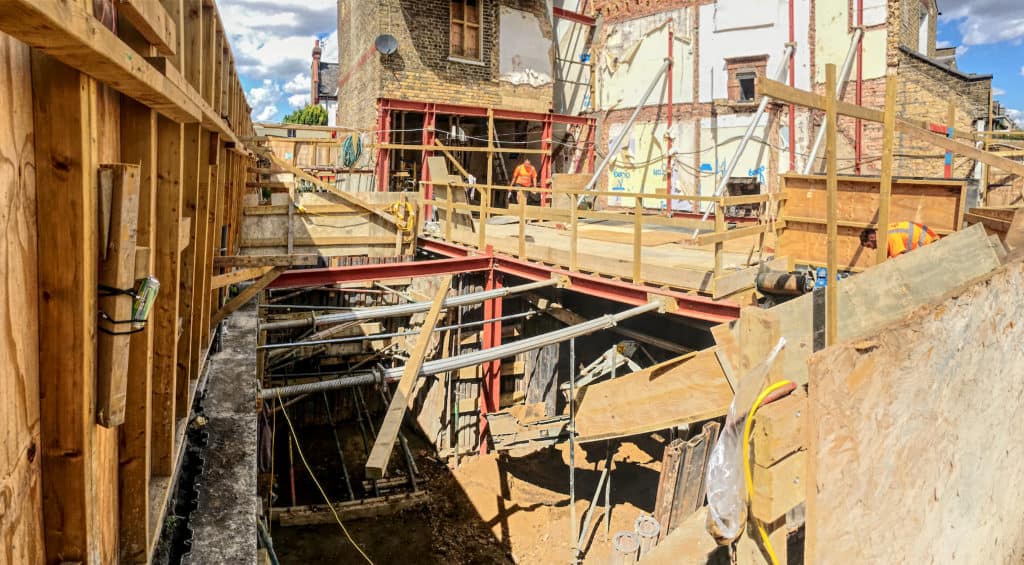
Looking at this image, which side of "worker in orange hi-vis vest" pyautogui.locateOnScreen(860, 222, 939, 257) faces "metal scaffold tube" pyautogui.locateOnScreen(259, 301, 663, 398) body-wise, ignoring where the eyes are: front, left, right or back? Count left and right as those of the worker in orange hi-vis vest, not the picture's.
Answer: front

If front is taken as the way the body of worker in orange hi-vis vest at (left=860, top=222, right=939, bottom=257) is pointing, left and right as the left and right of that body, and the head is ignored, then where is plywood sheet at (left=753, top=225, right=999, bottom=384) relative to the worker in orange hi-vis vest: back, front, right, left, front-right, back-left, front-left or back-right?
left

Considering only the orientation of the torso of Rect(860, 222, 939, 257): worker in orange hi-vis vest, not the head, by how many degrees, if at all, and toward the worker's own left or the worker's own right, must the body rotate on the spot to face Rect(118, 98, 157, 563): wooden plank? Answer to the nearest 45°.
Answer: approximately 90° to the worker's own left

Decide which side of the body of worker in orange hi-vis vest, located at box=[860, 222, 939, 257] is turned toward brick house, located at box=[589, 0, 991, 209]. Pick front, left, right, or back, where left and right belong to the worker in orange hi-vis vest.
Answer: right

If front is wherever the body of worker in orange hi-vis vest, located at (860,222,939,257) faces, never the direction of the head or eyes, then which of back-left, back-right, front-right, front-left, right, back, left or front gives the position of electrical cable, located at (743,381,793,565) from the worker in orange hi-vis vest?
left

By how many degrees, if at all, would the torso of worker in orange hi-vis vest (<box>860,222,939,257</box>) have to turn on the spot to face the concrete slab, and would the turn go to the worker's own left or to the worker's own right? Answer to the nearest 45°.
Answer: approximately 45° to the worker's own left

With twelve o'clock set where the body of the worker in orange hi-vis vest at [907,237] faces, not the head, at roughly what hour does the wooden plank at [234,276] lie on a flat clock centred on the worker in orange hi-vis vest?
The wooden plank is roughly at 11 o'clock from the worker in orange hi-vis vest.

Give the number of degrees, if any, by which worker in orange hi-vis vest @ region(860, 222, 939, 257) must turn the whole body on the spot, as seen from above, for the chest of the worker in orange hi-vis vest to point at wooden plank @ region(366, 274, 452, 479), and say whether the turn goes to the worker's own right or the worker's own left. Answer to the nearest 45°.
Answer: approximately 45° to the worker's own left

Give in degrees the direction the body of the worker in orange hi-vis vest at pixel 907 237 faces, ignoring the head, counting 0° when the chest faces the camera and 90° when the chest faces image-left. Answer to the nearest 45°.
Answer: approximately 90°
